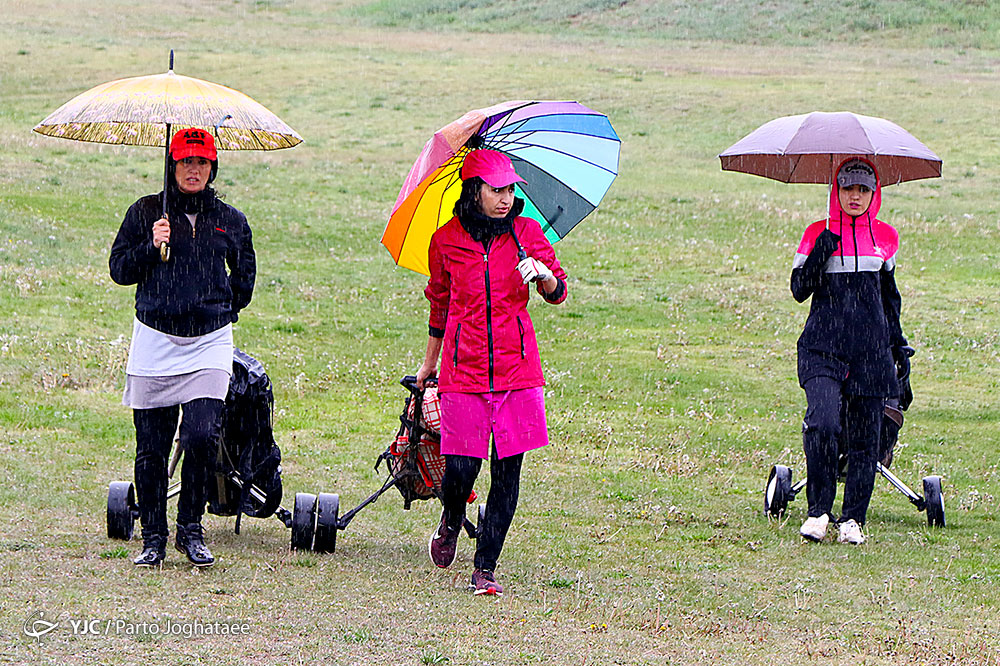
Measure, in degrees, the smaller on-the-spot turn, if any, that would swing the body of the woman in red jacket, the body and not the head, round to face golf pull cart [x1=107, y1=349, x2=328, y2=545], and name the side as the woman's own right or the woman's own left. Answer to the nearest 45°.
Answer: approximately 135° to the woman's own right

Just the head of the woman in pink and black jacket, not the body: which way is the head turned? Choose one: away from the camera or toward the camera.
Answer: toward the camera

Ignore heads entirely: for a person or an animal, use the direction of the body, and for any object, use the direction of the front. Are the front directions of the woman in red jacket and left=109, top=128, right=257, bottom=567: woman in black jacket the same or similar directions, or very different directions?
same or similar directions

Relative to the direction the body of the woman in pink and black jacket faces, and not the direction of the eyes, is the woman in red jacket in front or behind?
in front

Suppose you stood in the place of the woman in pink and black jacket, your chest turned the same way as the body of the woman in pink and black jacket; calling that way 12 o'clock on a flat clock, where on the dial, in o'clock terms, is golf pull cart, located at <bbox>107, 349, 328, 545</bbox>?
The golf pull cart is roughly at 2 o'clock from the woman in pink and black jacket.

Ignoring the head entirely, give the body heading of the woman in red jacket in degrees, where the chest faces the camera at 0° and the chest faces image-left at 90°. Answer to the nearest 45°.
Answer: approximately 0°

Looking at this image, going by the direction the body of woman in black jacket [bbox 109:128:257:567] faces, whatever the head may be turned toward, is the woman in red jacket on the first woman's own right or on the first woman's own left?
on the first woman's own left

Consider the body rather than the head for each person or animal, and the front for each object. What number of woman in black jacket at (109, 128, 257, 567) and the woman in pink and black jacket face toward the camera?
2

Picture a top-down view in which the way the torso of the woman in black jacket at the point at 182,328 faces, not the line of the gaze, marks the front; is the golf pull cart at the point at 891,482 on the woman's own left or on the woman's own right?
on the woman's own left

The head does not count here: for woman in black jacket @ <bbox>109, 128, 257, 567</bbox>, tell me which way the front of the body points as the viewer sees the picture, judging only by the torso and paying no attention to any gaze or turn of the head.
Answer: toward the camera

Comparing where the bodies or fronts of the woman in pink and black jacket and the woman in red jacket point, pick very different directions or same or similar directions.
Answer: same or similar directions
